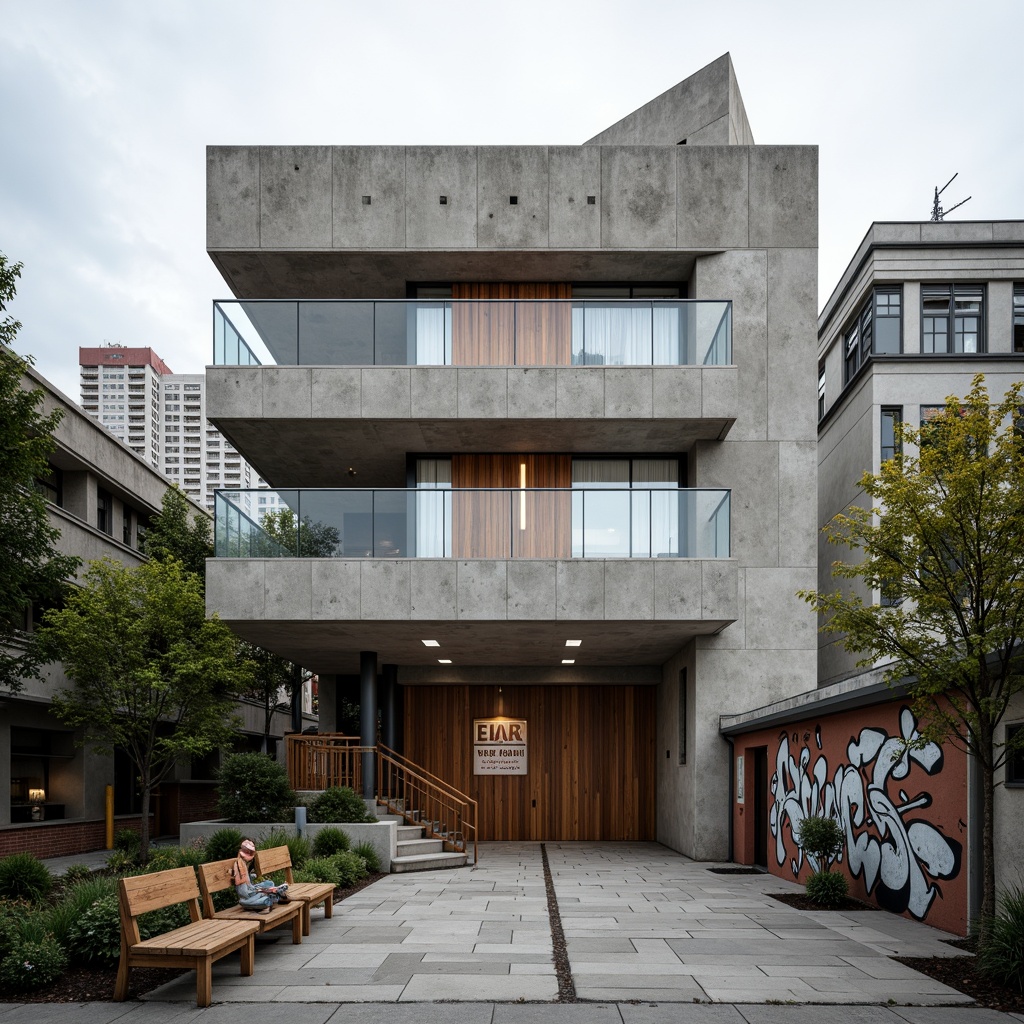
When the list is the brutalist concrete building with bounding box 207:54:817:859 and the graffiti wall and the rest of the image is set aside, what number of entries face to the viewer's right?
0

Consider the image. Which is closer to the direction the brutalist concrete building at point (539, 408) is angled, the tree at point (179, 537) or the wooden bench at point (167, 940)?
the wooden bench

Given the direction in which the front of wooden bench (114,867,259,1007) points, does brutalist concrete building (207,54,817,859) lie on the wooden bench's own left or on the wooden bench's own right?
on the wooden bench's own left

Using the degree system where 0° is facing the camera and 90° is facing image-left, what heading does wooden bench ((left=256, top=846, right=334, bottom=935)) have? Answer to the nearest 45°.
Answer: approximately 315°

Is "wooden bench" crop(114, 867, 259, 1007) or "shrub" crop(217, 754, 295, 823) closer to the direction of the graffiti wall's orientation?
the wooden bench

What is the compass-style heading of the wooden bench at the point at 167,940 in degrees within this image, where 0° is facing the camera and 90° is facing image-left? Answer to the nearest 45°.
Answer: approximately 315°

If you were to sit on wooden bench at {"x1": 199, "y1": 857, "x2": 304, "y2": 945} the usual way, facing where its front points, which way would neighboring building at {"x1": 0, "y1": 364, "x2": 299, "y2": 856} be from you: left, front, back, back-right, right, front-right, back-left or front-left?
back-left
